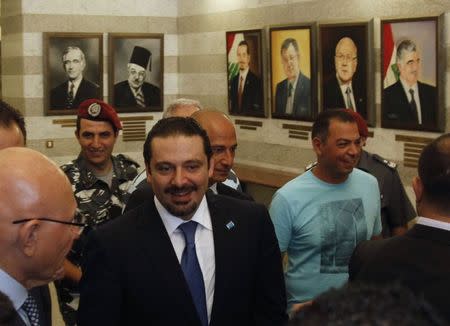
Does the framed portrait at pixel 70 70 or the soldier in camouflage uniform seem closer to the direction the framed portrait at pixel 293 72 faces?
the soldier in camouflage uniform

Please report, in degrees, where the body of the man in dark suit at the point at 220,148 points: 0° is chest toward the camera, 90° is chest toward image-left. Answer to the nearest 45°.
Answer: approximately 315°

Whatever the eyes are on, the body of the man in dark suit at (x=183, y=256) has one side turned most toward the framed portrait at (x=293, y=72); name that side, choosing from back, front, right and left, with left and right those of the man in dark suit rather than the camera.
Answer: back

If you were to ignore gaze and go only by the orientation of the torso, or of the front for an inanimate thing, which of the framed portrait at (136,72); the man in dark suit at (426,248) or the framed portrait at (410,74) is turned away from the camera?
the man in dark suit

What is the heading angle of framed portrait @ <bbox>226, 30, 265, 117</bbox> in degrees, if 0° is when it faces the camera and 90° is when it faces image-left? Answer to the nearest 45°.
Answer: approximately 45°

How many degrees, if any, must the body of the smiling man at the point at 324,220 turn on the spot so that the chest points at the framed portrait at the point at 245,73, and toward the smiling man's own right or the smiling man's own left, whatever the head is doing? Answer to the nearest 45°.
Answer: approximately 135° to the smiling man's own left

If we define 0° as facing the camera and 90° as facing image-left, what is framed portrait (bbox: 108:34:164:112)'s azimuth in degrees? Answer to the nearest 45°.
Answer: approximately 0°

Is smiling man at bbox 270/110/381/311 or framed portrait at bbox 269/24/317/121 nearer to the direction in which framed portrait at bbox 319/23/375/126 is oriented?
the smiling man
